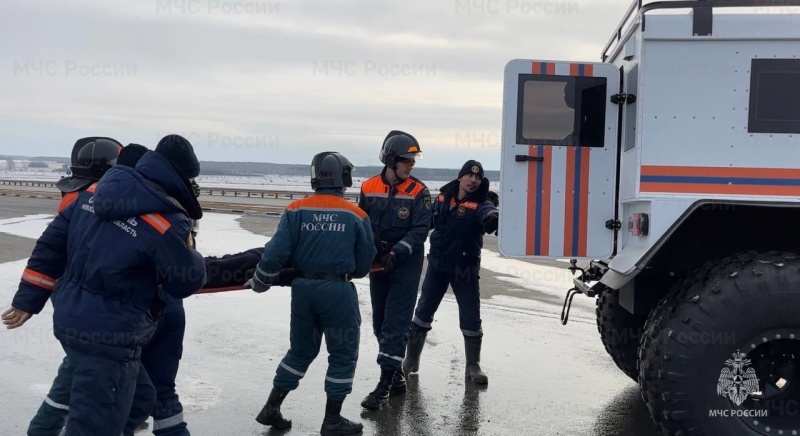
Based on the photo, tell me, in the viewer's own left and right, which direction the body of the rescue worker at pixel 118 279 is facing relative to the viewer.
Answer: facing away from the viewer and to the right of the viewer

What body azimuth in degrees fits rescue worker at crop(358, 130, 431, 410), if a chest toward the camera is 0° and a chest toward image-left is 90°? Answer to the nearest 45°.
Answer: approximately 45°

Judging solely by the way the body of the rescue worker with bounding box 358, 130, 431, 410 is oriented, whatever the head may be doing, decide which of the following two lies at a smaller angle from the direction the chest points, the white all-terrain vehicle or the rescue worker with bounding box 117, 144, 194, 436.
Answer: the rescue worker

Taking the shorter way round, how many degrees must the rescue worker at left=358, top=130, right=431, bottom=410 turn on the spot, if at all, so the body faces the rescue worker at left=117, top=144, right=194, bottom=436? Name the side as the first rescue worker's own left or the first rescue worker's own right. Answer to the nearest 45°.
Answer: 0° — they already face them

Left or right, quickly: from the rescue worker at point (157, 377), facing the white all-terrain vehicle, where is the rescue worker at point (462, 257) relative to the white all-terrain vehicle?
left

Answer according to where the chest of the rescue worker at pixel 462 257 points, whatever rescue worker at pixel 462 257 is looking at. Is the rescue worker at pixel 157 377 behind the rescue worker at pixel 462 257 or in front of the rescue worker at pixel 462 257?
in front

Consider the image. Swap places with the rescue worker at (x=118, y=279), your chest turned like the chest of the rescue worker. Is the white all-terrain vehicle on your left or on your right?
on your right

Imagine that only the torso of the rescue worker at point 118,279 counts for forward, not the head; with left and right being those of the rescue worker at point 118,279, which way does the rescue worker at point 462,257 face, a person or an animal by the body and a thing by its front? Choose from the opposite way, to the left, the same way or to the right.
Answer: the opposite way

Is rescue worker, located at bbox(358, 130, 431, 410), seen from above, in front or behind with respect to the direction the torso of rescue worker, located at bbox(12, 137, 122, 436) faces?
in front
